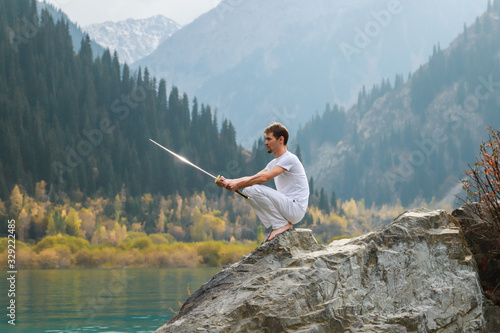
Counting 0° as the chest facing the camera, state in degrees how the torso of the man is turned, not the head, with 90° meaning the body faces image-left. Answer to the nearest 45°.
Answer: approximately 90°

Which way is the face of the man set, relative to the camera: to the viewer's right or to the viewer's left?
to the viewer's left
